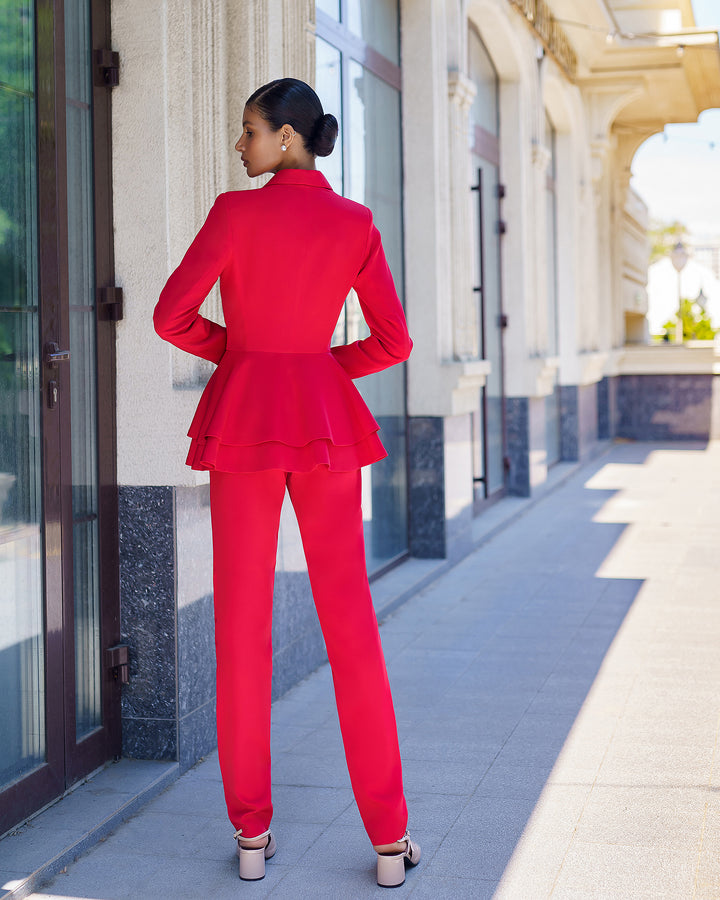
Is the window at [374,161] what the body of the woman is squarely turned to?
yes

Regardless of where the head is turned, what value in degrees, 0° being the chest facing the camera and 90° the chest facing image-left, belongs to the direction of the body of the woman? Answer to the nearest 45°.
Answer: approximately 180°

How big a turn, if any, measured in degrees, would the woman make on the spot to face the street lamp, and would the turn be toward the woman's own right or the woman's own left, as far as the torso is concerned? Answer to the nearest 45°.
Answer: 0° — they already face it

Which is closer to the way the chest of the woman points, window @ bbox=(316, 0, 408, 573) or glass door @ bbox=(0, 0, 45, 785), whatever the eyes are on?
the window

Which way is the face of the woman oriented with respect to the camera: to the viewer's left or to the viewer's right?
to the viewer's left

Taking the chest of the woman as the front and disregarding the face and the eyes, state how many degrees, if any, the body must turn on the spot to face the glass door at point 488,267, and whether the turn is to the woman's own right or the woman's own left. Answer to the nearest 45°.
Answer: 0° — they already face it

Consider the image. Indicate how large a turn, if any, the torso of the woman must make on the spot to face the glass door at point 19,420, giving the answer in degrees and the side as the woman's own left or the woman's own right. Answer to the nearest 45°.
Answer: approximately 45° to the woman's own left
